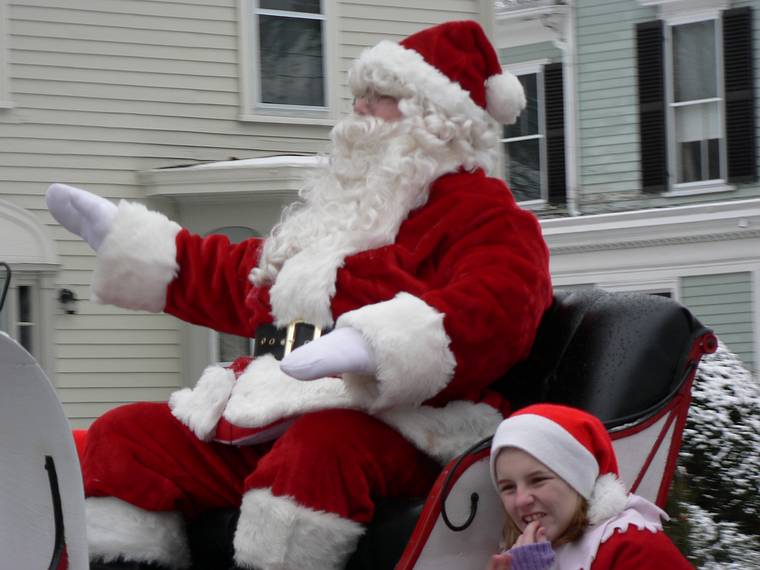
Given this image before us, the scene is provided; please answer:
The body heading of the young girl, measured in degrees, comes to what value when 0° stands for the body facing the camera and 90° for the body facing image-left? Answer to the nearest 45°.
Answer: approximately 45°

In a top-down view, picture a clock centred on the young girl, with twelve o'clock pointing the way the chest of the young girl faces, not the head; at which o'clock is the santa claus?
The santa claus is roughly at 3 o'clock from the young girl.

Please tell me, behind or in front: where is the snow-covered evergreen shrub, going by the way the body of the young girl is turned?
behind
